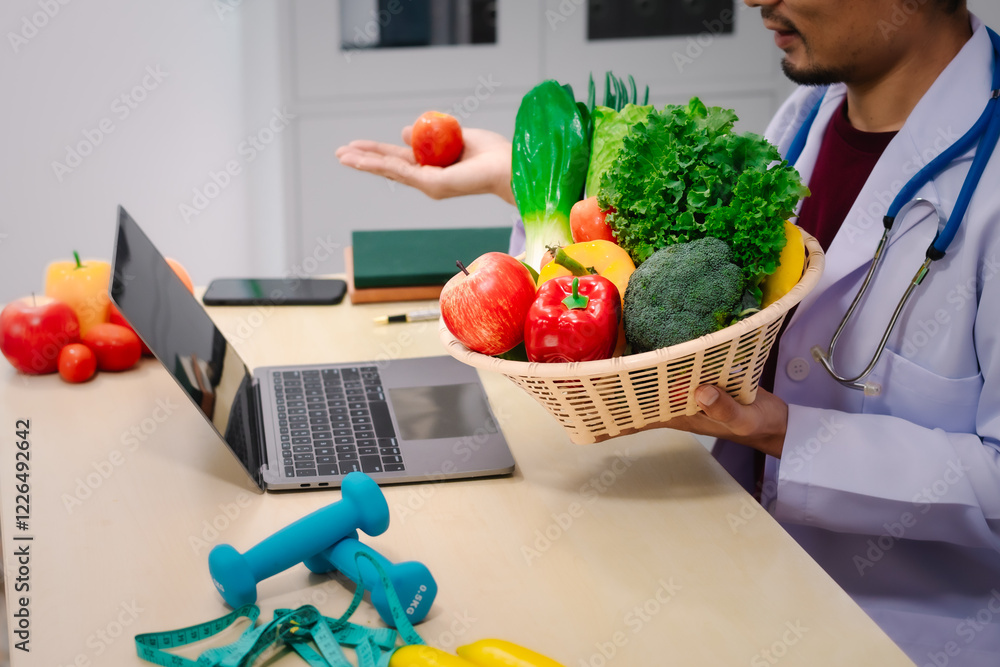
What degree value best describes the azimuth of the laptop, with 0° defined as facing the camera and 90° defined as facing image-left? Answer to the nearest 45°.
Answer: approximately 270°

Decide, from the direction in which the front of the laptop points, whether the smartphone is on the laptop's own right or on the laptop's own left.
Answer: on the laptop's own left
